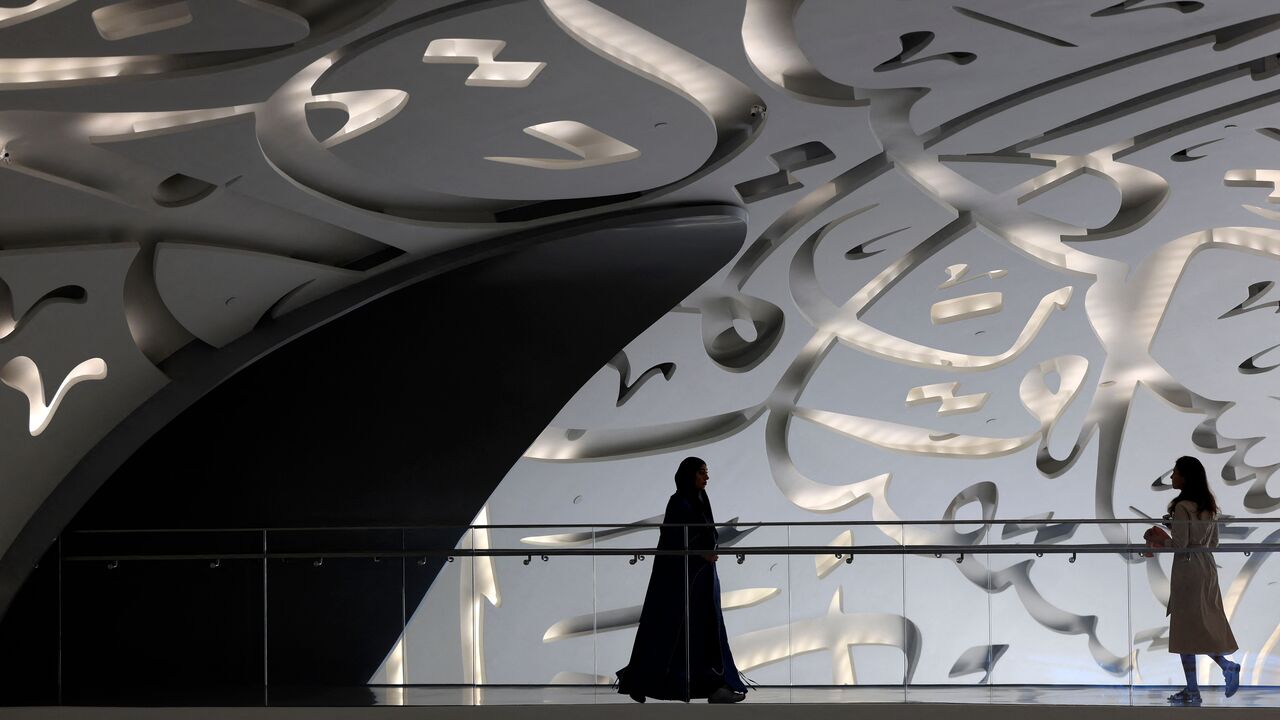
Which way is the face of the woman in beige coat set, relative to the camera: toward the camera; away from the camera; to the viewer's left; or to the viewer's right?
to the viewer's left

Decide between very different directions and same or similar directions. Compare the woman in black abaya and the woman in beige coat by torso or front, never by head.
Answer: very different directions

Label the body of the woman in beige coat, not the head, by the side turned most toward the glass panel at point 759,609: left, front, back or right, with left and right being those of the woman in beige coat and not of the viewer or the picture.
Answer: front

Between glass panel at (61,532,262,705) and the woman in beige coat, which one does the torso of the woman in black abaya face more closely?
the woman in beige coat

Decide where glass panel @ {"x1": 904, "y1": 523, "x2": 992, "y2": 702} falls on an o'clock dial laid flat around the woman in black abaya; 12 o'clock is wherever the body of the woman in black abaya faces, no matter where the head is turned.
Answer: The glass panel is roughly at 12 o'clock from the woman in black abaya.

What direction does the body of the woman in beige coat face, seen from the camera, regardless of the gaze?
to the viewer's left

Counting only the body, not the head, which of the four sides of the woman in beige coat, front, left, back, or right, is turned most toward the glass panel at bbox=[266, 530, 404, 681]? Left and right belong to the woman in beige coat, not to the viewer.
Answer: front

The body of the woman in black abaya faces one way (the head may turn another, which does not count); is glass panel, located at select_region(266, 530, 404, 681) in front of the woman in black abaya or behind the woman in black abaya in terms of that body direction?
behind

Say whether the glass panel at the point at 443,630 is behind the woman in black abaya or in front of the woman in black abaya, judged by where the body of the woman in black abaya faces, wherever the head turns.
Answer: behind

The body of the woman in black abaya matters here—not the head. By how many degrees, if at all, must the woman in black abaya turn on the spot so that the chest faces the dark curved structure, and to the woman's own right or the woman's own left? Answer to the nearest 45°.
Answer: approximately 135° to the woman's own left

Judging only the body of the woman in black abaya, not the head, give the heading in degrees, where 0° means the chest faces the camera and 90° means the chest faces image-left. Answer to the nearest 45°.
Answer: approximately 270°

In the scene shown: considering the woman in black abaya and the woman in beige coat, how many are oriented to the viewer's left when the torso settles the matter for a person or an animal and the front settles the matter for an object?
1
